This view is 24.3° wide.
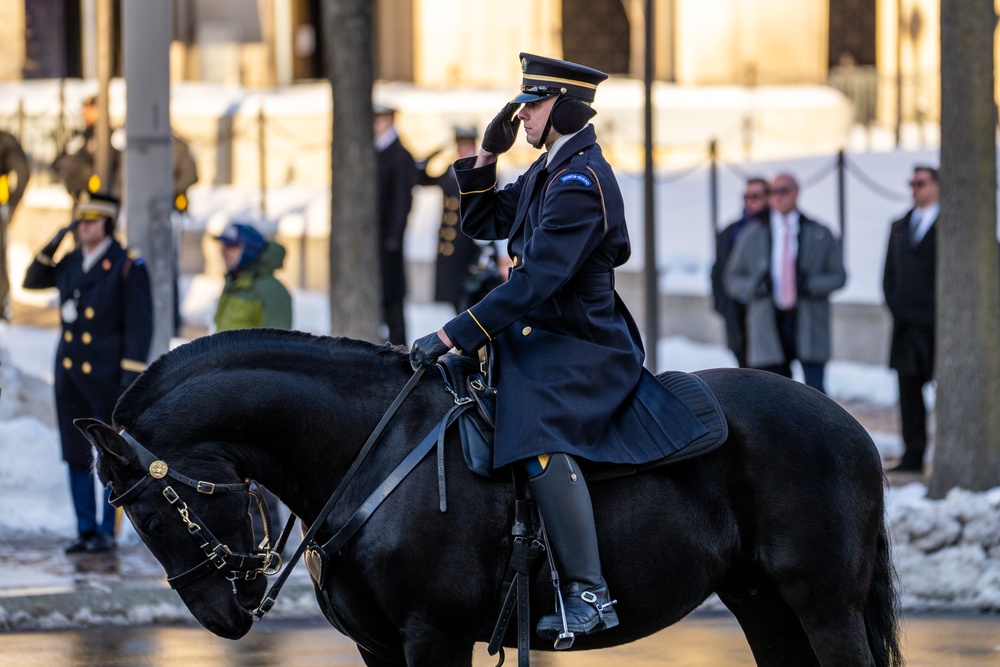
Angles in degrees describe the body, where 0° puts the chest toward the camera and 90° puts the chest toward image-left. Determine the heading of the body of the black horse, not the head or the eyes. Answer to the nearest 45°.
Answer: approximately 90°

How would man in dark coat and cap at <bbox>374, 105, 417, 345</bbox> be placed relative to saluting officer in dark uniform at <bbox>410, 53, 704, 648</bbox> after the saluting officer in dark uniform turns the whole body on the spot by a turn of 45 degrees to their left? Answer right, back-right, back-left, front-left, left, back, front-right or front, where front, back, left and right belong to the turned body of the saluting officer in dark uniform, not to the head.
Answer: back-right

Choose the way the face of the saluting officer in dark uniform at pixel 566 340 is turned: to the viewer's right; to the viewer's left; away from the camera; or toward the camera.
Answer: to the viewer's left

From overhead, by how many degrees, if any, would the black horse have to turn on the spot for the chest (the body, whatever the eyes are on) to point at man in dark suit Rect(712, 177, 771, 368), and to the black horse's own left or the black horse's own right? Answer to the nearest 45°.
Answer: approximately 90° to the black horse's own right

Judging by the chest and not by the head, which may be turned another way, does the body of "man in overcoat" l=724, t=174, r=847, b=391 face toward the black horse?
yes

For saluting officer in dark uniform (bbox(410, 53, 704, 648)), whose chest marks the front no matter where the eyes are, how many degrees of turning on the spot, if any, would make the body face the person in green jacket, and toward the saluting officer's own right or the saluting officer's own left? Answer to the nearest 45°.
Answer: approximately 90° to the saluting officer's own right

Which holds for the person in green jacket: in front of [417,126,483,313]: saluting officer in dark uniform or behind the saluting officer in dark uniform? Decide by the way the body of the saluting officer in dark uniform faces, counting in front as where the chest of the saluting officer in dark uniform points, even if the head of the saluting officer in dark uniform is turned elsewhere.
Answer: in front

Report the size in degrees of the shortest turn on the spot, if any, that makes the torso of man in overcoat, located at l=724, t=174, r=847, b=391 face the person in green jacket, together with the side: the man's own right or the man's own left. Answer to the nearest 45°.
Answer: approximately 45° to the man's own right

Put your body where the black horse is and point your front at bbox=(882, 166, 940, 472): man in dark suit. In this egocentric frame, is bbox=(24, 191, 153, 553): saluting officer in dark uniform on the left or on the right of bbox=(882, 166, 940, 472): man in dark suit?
left

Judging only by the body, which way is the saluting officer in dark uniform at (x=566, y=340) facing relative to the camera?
to the viewer's left

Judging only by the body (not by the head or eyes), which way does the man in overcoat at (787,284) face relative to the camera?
toward the camera
